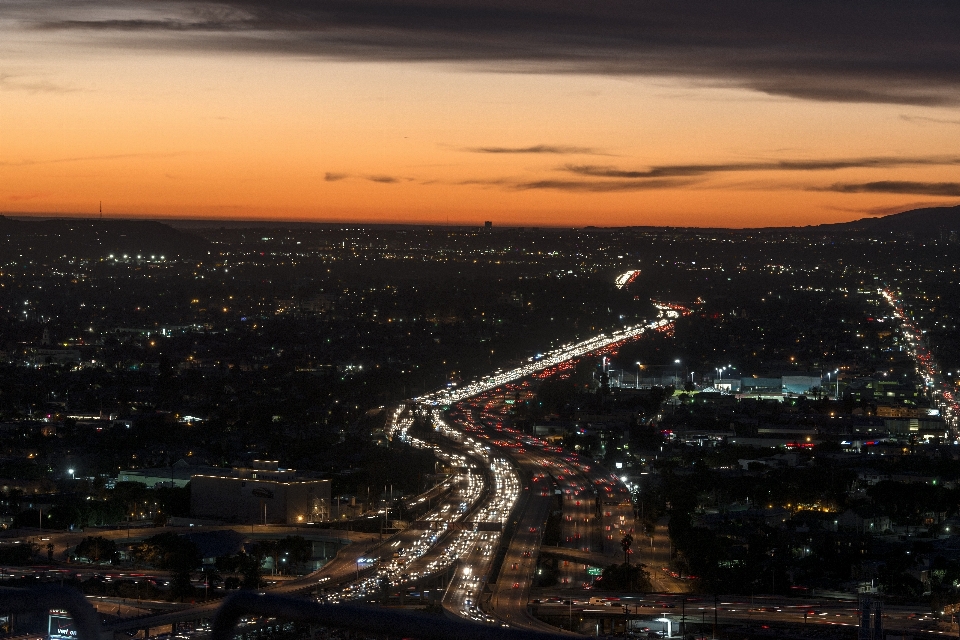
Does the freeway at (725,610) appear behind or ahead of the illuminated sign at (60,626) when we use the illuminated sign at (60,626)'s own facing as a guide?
behind

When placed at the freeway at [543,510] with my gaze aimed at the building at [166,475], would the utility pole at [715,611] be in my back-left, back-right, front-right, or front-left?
back-left

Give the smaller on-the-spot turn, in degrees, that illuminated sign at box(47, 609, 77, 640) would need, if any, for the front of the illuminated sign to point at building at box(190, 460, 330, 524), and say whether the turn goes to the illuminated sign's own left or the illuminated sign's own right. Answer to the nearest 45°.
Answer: approximately 180°

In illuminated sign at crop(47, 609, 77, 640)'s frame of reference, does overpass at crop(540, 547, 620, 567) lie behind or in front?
behind

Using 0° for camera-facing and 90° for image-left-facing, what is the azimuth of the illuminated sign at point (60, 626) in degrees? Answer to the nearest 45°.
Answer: approximately 0°

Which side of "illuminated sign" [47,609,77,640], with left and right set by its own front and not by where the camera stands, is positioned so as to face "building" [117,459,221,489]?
back

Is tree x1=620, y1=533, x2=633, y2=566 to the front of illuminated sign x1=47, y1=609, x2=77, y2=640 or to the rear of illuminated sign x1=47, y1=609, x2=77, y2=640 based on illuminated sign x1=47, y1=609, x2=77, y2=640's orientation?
to the rear

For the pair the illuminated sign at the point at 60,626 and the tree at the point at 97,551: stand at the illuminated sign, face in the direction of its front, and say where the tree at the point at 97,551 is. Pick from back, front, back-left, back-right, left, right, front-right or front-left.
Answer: back

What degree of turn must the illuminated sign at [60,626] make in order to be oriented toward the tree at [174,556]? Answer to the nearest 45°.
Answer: approximately 180°

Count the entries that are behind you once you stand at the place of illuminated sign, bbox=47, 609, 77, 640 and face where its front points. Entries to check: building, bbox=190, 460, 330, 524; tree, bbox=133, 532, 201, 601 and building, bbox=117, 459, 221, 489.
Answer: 3
